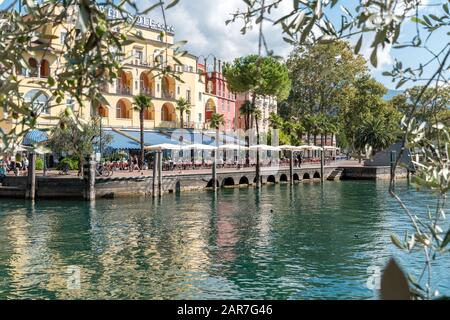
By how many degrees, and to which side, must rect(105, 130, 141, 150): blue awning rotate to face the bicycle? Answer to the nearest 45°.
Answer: approximately 45° to its right

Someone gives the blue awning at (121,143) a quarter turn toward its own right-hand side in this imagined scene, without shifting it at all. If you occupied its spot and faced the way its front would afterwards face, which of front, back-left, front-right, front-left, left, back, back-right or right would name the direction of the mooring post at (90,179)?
front-left

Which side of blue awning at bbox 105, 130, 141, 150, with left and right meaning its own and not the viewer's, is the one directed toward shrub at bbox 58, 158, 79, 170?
right

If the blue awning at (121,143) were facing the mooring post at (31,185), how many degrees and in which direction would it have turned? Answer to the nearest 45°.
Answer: approximately 90° to its right

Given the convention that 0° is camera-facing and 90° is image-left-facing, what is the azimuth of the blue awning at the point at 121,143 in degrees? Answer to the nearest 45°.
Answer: approximately 315°
